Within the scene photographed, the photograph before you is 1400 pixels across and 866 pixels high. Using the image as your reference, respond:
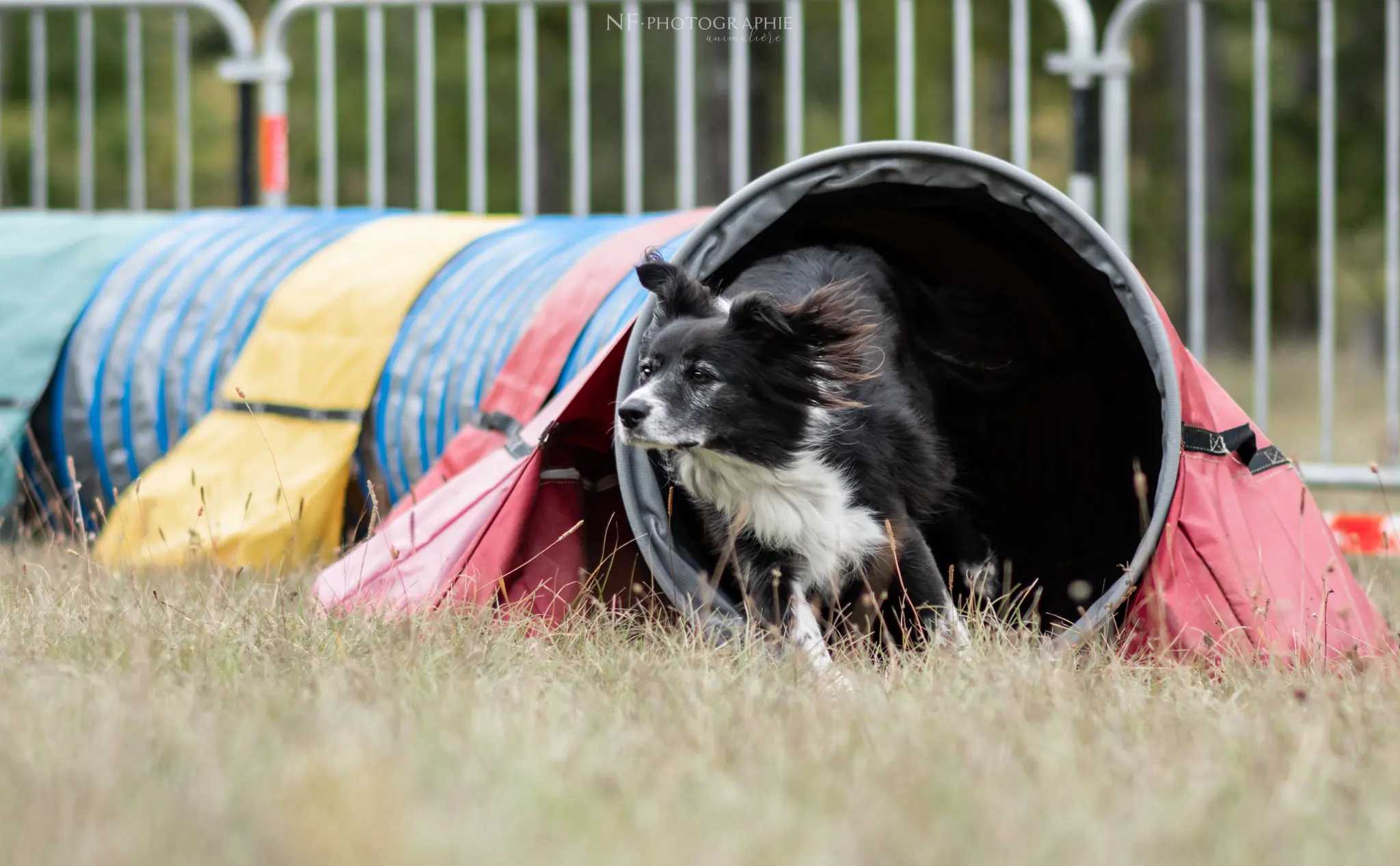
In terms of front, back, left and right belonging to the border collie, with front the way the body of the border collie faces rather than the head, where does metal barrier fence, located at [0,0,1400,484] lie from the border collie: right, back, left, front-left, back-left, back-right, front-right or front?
back-right

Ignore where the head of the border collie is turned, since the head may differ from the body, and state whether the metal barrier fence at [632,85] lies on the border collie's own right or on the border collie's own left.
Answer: on the border collie's own right

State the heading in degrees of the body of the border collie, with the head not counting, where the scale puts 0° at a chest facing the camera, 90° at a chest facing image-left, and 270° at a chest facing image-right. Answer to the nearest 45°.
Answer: approximately 45°
